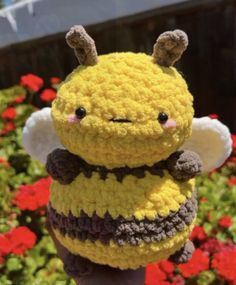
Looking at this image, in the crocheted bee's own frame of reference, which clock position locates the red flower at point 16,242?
The red flower is roughly at 5 o'clock from the crocheted bee.

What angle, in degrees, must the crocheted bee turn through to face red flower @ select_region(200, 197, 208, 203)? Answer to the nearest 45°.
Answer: approximately 180°

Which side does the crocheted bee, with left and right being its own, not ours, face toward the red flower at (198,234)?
back

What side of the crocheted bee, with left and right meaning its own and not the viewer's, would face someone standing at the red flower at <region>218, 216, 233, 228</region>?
back

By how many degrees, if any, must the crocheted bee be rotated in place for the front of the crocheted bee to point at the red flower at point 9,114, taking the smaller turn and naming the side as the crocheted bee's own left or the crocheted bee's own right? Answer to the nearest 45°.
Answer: approximately 180°

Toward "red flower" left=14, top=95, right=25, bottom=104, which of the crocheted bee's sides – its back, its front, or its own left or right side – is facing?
back

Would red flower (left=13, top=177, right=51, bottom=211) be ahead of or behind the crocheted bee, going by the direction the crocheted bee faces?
behind

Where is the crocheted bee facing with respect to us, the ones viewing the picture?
facing the viewer

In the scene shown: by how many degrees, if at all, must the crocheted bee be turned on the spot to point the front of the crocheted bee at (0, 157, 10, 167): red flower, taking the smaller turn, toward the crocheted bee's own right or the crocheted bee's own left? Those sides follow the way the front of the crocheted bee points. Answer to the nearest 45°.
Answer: approximately 180°

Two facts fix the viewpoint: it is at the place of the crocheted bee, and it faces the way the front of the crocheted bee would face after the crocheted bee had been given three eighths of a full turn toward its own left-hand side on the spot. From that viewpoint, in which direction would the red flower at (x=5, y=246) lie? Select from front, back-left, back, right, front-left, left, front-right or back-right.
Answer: left
